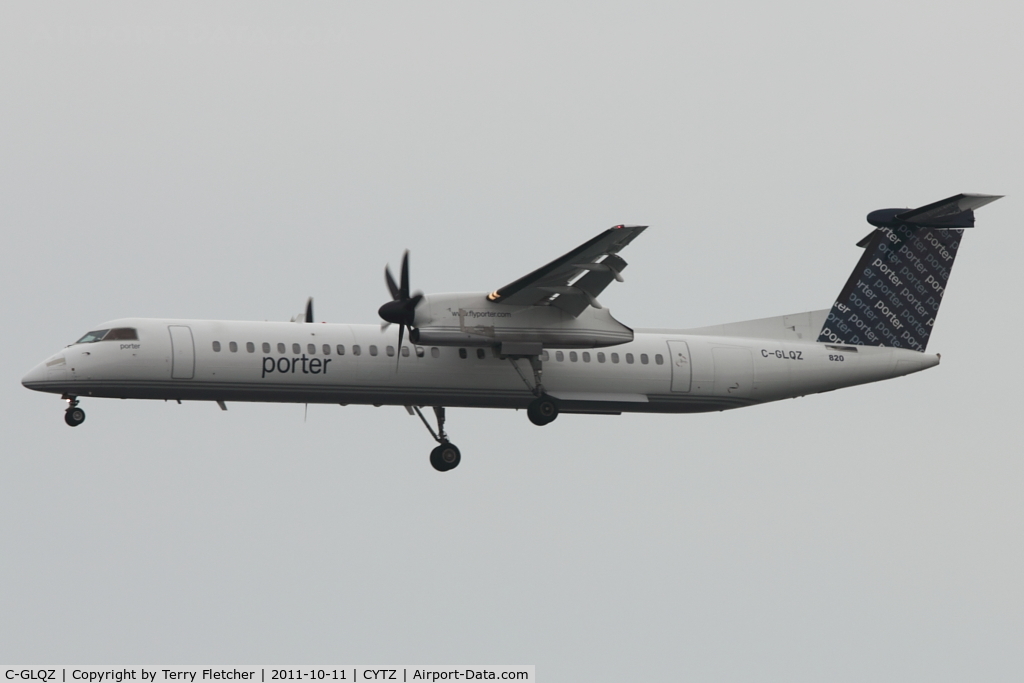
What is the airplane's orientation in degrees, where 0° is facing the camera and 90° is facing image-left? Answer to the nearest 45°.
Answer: approximately 90°
